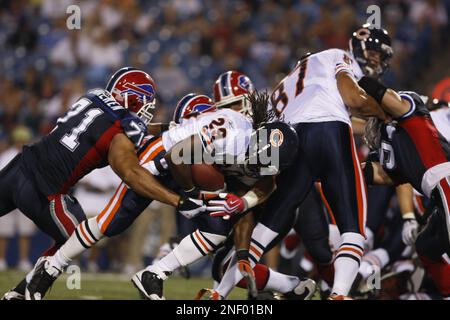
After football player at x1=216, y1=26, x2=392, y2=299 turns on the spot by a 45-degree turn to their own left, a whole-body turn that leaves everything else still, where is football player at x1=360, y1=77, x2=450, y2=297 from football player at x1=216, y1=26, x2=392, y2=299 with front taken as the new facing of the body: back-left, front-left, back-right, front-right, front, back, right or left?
right

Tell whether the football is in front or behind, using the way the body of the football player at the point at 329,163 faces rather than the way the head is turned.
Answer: behind

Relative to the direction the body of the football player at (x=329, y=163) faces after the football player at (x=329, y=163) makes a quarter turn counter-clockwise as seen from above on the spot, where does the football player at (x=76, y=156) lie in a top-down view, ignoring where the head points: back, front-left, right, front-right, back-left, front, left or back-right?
front-left

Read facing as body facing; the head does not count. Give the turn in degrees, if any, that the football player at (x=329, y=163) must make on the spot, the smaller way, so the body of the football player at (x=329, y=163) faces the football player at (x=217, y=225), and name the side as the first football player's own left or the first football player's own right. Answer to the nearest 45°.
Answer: approximately 135° to the first football player's own left

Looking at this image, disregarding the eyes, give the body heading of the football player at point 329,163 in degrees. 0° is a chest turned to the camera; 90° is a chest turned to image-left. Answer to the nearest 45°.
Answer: approximately 225°
